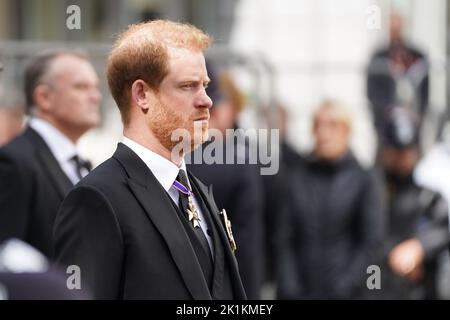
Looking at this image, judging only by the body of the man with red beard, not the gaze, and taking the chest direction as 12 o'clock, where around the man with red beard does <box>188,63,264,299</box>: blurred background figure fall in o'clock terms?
The blurred background figure is roughly at 8 o'clock from the man with red beard.

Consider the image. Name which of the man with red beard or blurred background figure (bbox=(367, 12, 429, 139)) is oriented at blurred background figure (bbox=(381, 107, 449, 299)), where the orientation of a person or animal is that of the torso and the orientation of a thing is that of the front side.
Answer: blurred background figure (bbox=(367, 12, 429, 139))

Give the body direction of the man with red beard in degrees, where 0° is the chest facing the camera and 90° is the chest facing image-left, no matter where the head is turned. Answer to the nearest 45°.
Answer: approximately 315°

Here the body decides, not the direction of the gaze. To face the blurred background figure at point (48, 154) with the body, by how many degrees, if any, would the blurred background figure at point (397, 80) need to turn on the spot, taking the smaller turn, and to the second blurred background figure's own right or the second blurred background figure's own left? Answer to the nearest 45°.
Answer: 0° — they already face them

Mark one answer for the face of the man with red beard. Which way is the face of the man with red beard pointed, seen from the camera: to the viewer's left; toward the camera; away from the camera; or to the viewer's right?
to the viewer's right

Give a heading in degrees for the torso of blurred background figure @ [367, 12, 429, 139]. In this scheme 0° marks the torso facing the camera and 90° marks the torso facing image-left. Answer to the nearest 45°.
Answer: approximately 0°
